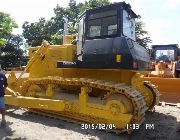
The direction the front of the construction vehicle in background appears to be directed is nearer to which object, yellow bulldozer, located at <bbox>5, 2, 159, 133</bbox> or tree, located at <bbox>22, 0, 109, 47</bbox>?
the yellow bulldozer

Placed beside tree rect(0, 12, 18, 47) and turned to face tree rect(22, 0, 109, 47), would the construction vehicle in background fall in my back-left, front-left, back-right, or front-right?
front-right

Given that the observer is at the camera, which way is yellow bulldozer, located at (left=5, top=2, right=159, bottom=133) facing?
facing away from the viewer and to the left of the viewer

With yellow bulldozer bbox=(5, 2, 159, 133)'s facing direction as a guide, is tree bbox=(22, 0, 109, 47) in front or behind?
in front

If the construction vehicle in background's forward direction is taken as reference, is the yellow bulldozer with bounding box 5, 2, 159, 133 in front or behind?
in front
